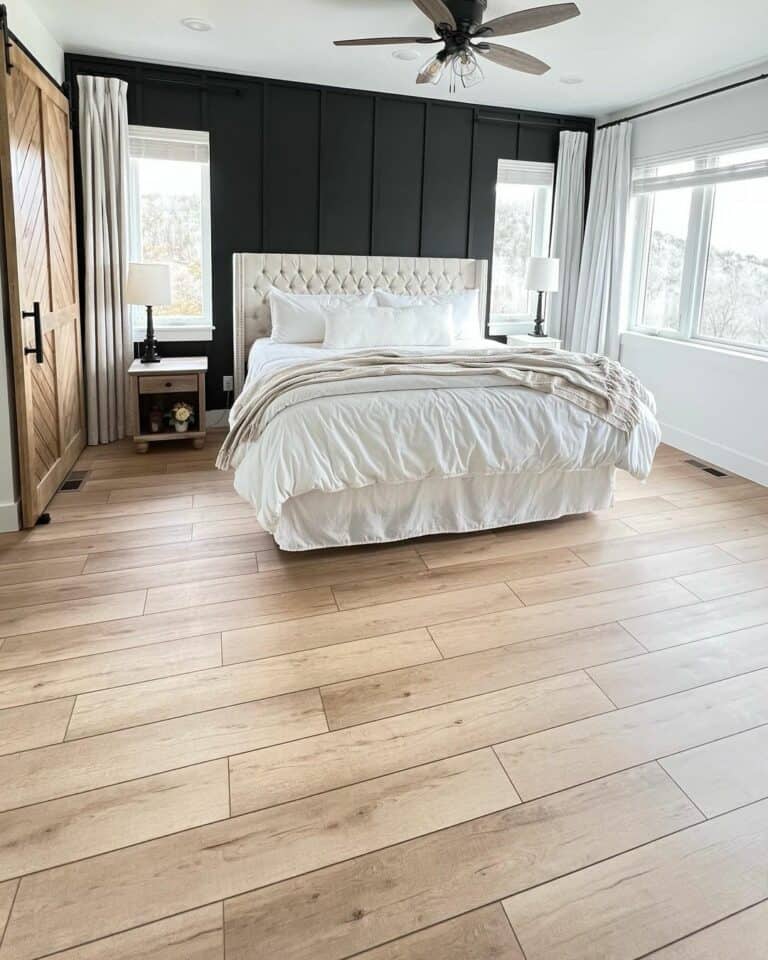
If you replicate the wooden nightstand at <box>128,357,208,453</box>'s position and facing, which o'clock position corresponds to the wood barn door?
The wood barn door is roughly at 1 o'clock from the wooden nightstand.

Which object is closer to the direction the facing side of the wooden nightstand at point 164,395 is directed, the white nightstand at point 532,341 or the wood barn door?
the wood barn door

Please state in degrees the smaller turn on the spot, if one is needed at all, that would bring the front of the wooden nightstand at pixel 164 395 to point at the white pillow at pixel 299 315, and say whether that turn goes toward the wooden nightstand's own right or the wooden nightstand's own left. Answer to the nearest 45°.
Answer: approximately 90° to the wooden nightstand's own left

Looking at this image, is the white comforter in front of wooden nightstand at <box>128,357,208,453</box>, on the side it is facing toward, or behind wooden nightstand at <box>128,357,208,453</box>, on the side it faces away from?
in front

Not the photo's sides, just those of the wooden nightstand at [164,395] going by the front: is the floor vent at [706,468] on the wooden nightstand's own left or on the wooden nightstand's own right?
on the wooden nightstand's own left

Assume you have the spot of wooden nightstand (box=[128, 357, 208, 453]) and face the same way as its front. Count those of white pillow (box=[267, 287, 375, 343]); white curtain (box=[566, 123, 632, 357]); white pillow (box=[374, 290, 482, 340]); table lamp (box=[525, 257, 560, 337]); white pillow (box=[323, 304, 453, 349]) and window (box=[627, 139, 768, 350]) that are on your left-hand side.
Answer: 6

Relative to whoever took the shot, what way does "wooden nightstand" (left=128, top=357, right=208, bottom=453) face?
facing the viewer

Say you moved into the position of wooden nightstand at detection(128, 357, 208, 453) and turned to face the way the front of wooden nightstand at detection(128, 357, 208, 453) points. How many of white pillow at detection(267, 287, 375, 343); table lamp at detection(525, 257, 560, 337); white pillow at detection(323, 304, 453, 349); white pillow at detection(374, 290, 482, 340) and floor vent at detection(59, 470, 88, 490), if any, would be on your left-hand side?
4

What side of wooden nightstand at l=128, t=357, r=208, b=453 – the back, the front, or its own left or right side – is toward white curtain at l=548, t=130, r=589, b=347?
left

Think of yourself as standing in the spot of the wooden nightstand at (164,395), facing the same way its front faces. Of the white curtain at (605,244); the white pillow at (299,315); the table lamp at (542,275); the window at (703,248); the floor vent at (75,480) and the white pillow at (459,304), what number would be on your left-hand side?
5

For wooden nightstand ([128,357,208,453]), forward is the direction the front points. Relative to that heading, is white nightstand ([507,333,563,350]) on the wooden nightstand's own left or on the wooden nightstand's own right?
on the wooden nightstand's own left
